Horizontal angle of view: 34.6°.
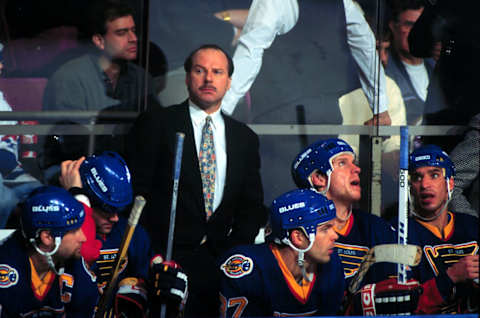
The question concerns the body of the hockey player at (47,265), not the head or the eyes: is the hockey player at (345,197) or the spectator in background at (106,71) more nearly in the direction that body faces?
the hockey player

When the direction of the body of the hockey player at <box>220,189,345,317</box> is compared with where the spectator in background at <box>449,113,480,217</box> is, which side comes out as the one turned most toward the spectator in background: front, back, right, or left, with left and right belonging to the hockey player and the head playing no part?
left

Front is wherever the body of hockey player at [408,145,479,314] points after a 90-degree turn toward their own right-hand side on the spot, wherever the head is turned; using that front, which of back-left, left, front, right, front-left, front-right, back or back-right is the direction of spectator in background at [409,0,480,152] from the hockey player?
right

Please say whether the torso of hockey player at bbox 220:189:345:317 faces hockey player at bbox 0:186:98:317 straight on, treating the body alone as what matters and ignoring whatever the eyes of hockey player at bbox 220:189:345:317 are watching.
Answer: no

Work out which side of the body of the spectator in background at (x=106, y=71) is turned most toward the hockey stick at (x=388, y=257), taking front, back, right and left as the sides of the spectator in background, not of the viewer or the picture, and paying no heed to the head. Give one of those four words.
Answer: front

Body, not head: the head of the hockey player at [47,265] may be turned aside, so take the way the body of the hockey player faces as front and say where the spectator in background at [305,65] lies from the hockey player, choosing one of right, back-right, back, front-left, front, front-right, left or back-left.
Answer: left

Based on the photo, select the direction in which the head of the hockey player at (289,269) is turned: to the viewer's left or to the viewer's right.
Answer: to the viewer's right

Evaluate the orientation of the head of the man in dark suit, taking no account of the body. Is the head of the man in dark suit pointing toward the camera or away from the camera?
toward the camera

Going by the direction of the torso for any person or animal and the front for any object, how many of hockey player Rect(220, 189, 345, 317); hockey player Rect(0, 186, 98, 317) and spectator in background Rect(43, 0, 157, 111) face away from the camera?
0

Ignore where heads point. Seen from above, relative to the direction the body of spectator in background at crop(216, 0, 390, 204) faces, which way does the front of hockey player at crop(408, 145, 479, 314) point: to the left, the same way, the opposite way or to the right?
the opposite way

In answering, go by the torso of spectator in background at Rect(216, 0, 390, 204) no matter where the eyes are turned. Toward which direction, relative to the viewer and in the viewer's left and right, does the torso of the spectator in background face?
facing away from the viewer

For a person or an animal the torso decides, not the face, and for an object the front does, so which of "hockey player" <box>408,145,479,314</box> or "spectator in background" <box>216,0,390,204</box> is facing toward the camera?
the hockey player

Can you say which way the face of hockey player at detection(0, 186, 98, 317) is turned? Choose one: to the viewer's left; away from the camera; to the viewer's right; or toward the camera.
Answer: to the viewer's right

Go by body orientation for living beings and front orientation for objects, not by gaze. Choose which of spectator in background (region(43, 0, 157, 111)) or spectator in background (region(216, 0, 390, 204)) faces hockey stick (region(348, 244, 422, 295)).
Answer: spectator in background (region(43, 0, 157, 111))

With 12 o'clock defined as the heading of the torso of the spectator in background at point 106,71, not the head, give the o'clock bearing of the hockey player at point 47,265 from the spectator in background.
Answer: The hockey player is roughly at 2 o'clock from the spectator in background.

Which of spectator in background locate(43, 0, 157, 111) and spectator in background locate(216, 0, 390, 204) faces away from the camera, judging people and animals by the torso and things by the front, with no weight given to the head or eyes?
spectator in background locate(216, 0, 390, 204)

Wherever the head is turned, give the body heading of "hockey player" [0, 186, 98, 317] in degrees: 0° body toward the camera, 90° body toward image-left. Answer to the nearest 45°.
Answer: approximately 315°

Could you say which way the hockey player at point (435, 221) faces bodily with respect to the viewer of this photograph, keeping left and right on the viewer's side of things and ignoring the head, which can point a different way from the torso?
facing the viewer

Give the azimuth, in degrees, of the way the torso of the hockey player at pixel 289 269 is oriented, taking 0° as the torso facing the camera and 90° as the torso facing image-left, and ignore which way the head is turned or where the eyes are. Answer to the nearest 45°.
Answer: approximately 315°

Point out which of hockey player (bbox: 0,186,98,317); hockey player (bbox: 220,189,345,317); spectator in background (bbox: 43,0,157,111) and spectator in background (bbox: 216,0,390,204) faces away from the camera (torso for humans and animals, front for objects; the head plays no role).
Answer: spectator in background (bbox: 216,0,390,204)

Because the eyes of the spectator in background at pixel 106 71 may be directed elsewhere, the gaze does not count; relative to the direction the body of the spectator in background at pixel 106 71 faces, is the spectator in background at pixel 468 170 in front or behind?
in front
